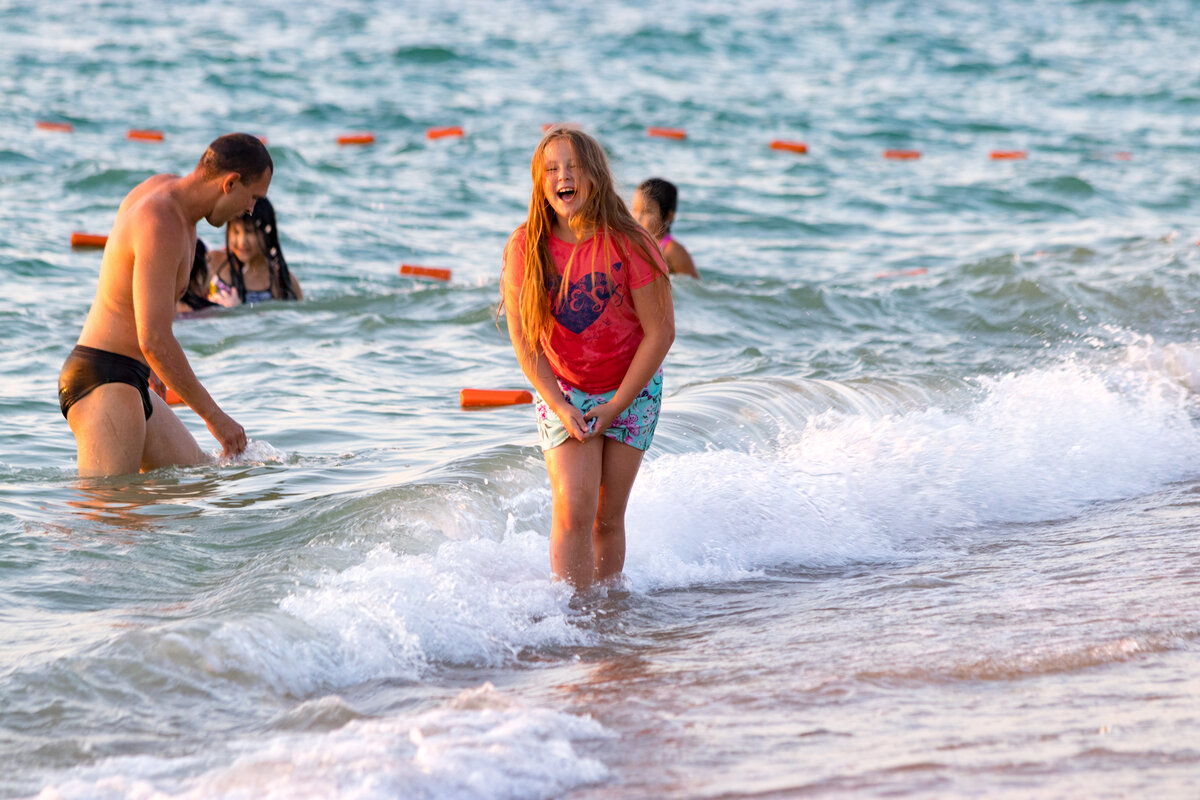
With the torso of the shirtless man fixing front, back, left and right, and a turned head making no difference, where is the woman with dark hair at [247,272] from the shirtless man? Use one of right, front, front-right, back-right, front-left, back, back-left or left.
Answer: left

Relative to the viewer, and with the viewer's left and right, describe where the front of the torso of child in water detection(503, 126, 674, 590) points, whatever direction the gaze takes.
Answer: facing the viewer

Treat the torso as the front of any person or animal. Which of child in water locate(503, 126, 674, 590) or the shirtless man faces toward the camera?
the child in water

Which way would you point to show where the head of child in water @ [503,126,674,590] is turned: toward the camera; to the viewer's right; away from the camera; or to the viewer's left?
toward the camera

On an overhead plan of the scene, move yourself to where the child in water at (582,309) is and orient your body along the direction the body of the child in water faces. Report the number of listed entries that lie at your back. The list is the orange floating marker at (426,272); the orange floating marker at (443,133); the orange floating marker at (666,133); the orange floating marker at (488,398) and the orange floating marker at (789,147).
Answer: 5

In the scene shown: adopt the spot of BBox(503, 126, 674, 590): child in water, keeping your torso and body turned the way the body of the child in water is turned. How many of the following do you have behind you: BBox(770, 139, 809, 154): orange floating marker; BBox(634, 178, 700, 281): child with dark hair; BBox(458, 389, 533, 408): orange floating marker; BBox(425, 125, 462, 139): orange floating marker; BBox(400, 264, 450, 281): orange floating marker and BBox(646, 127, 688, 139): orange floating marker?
6

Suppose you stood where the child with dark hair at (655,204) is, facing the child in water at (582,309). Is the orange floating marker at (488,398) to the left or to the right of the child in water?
right

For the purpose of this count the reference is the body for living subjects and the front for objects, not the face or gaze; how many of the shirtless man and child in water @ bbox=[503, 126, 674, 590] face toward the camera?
1

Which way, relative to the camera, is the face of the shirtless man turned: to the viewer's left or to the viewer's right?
to the viewer's right

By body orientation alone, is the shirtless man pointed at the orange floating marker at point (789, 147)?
no

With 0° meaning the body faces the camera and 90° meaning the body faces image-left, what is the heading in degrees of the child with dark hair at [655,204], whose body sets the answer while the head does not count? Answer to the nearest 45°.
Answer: approximately 45°

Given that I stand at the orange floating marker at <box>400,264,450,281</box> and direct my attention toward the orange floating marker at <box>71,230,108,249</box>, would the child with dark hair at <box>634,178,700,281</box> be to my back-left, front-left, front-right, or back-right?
back-right

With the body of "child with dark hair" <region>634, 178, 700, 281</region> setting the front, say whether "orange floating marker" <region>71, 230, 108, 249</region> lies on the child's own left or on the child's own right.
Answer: on the child's own right

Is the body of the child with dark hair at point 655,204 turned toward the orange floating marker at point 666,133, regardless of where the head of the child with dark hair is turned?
no

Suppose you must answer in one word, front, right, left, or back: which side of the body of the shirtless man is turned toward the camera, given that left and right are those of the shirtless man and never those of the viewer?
right
